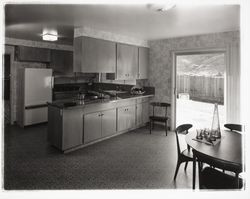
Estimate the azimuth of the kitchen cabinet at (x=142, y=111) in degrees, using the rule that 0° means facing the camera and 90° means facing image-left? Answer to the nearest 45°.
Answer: approximately 315°

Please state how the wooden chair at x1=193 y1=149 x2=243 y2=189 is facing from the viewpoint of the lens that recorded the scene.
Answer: facing away from the viewer and to the right of the viewer
